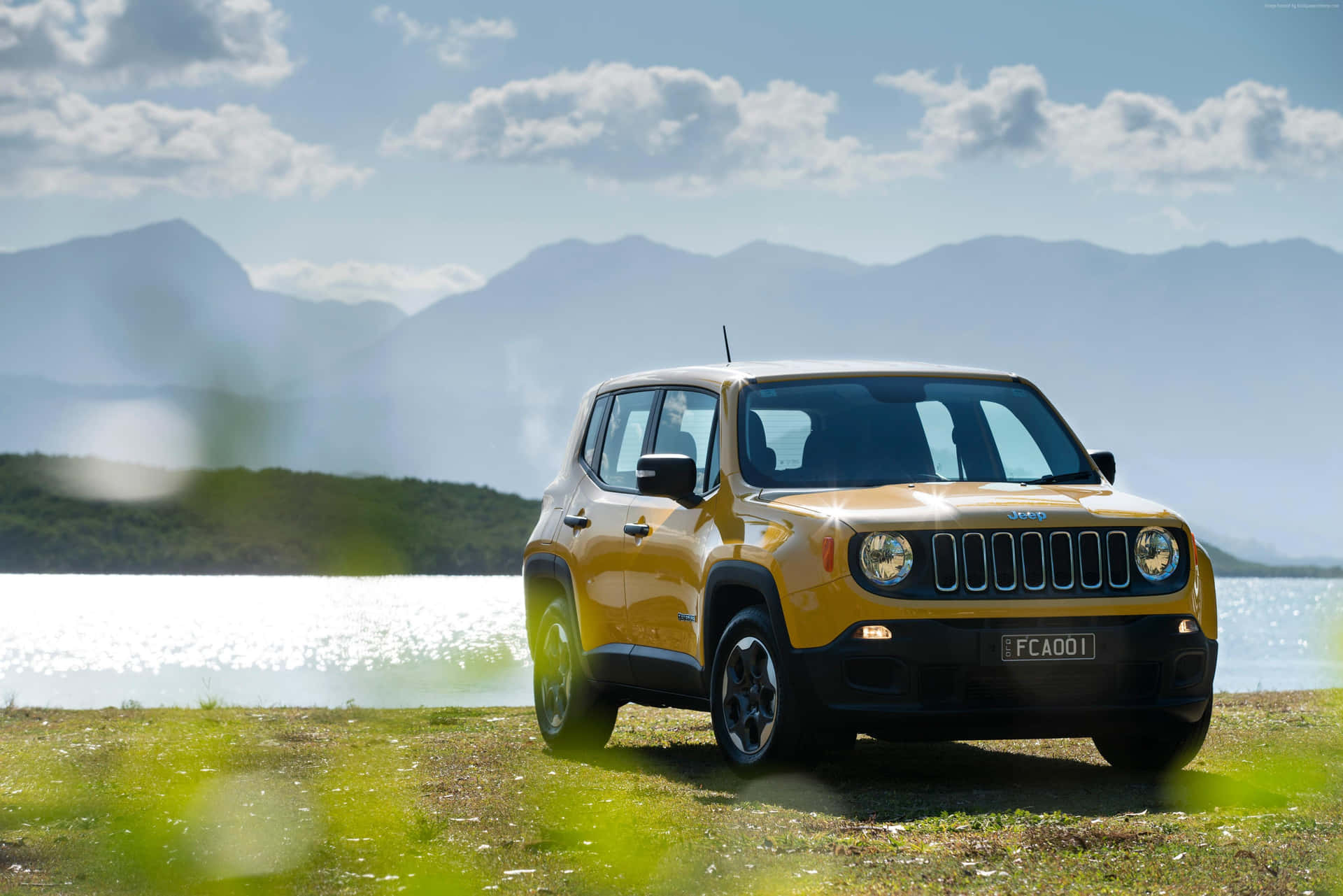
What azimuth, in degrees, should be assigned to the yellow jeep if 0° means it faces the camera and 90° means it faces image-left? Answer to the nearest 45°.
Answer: approximately 315°
